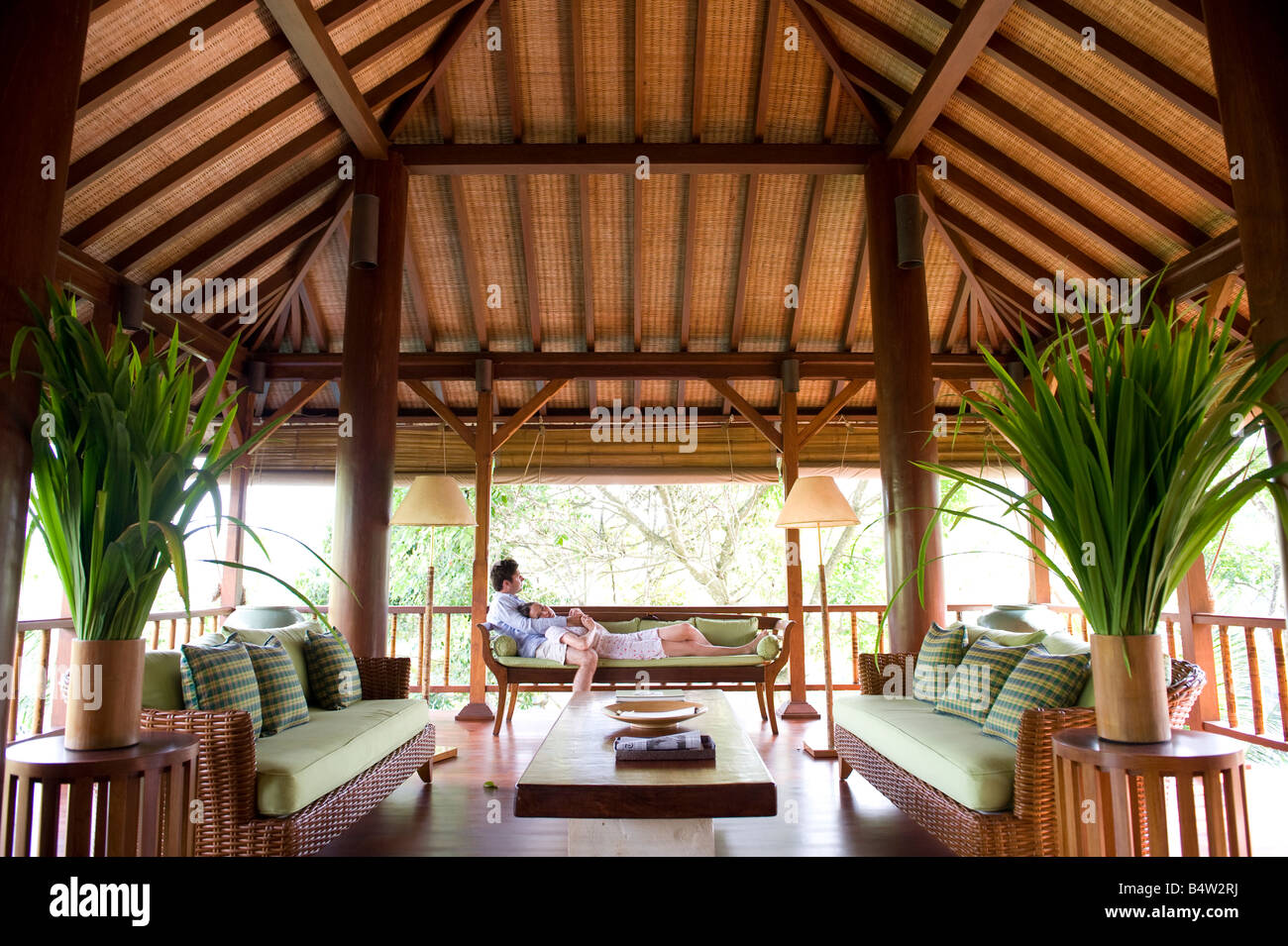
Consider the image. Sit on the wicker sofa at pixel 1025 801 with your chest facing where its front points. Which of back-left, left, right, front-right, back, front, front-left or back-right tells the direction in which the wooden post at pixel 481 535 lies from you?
right

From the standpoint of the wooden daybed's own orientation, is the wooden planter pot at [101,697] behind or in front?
in front

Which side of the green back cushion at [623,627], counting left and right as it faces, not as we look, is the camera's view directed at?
front

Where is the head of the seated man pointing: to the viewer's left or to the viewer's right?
to the viewer's right

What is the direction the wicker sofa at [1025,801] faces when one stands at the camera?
facing the viewer and to the left of the viewer

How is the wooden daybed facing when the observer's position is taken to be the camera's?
facing the viewer

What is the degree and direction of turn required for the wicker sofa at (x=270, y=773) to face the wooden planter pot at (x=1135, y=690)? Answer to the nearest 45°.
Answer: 0° — it already faces it

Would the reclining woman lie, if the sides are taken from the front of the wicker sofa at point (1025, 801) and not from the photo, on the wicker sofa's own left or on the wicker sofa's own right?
on the wicker sofa's own right

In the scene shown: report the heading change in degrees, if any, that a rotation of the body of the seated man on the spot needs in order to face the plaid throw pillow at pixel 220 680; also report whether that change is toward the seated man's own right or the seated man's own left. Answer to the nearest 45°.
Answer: approximately 90° to the seated man's own right
